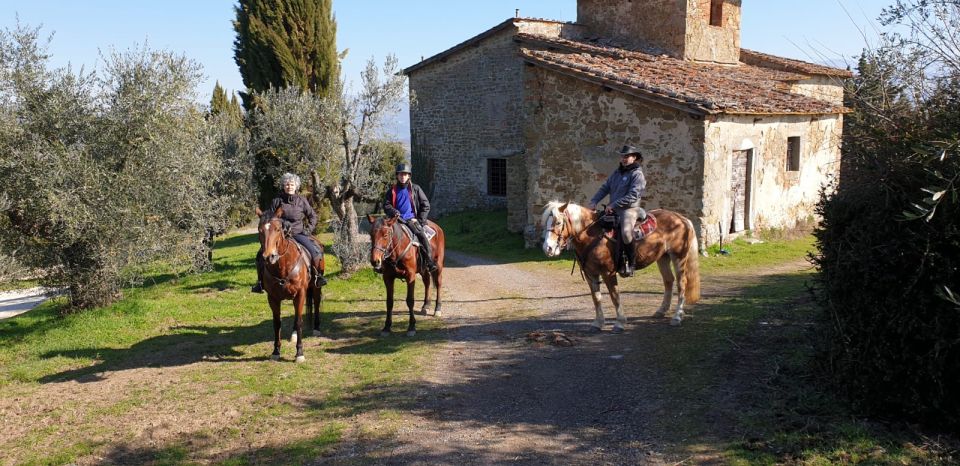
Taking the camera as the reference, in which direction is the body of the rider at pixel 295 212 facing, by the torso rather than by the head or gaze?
toward the camera

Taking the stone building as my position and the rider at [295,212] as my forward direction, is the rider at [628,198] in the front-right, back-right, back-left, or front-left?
front-left

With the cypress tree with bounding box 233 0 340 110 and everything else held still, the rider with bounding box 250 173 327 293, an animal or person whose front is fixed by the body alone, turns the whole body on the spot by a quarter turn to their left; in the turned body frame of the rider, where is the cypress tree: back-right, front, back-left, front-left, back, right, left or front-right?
left

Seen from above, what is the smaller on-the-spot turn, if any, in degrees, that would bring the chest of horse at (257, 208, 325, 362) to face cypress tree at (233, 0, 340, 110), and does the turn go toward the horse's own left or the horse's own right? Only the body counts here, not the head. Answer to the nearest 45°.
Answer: approximately 180°

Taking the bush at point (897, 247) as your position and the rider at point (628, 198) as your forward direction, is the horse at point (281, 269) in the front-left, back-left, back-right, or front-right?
front-left

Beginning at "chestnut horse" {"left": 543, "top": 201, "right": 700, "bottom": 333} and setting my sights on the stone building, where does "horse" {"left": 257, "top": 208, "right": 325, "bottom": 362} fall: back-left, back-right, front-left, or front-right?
back-left

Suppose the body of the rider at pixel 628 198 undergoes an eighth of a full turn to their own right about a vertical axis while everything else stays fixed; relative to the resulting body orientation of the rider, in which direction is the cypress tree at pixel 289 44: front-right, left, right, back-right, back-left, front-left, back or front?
front-right

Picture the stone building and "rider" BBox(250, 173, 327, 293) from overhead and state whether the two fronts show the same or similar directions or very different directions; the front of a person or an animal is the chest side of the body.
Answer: same or similar directions

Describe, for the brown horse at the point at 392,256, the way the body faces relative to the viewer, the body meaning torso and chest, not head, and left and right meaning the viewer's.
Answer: facing the viewer and to the left of the viewer

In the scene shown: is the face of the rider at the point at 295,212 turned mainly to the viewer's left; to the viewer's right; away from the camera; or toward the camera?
toward the camera

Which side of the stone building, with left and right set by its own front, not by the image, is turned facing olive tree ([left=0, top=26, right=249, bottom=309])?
right

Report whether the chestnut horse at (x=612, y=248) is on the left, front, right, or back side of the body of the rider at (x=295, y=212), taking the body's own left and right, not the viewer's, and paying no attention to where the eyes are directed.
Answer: left

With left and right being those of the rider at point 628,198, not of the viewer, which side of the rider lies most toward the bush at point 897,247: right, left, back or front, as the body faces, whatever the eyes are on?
left

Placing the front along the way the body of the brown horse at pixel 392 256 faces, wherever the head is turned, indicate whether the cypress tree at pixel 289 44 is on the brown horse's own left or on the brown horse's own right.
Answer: on the brown horse's own right

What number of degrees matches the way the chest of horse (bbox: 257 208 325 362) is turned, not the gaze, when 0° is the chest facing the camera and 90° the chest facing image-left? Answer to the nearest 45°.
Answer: approximately 0°

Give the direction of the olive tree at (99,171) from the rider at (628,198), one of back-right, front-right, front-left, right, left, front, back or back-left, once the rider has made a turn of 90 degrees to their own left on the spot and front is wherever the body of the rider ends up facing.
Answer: back-right
